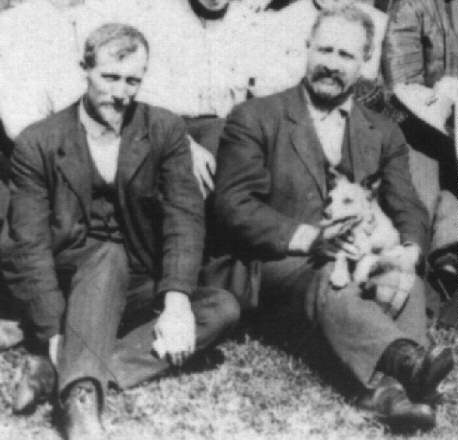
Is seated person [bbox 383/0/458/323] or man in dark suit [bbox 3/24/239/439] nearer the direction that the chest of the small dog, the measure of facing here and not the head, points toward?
the man in dark suit

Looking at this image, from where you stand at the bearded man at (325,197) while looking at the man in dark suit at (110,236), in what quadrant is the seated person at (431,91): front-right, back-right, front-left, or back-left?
back-right

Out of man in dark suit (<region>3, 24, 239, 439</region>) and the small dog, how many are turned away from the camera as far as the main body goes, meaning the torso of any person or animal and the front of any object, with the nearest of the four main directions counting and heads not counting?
0

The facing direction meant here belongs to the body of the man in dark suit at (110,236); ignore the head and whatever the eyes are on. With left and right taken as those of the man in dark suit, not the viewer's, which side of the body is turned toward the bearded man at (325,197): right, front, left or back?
left

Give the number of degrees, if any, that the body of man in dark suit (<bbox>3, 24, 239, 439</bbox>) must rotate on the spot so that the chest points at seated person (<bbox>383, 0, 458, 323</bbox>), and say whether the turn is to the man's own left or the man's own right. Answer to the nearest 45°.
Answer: approximately 135° to the man's own left

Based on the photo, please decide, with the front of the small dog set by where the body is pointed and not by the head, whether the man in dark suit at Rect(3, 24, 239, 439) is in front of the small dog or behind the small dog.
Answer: in front

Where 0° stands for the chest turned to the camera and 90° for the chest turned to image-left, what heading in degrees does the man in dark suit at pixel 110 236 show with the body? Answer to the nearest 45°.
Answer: approximately 0°
